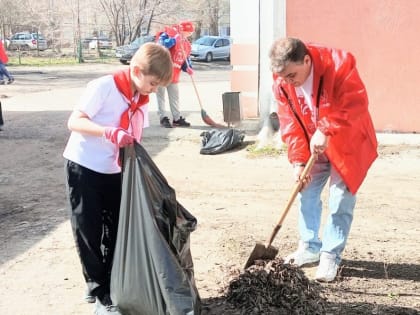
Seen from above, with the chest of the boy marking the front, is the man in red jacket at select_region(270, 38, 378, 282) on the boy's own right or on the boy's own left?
on the boy's own left

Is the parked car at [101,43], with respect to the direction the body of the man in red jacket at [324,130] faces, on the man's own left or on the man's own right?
on the man's own right

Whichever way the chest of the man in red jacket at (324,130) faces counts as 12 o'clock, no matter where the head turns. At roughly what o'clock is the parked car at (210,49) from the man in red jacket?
The parked car is roughly at 4 o'clock from the man in red jacket.

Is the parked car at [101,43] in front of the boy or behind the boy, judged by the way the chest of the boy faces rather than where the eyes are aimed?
behind

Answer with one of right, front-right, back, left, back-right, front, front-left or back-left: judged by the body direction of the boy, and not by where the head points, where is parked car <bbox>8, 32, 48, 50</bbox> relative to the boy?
back-left

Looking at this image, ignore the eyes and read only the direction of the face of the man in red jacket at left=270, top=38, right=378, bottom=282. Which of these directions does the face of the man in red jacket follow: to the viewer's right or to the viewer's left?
to the viewer's left

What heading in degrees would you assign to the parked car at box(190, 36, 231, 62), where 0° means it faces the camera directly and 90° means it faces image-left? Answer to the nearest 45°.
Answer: approximately 45°

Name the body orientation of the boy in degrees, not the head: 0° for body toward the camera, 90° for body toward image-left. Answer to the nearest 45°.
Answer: approximately 315°

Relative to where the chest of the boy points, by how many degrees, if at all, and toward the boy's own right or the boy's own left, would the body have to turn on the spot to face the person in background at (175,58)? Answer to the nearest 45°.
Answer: approximately 135° to the boy's own left
